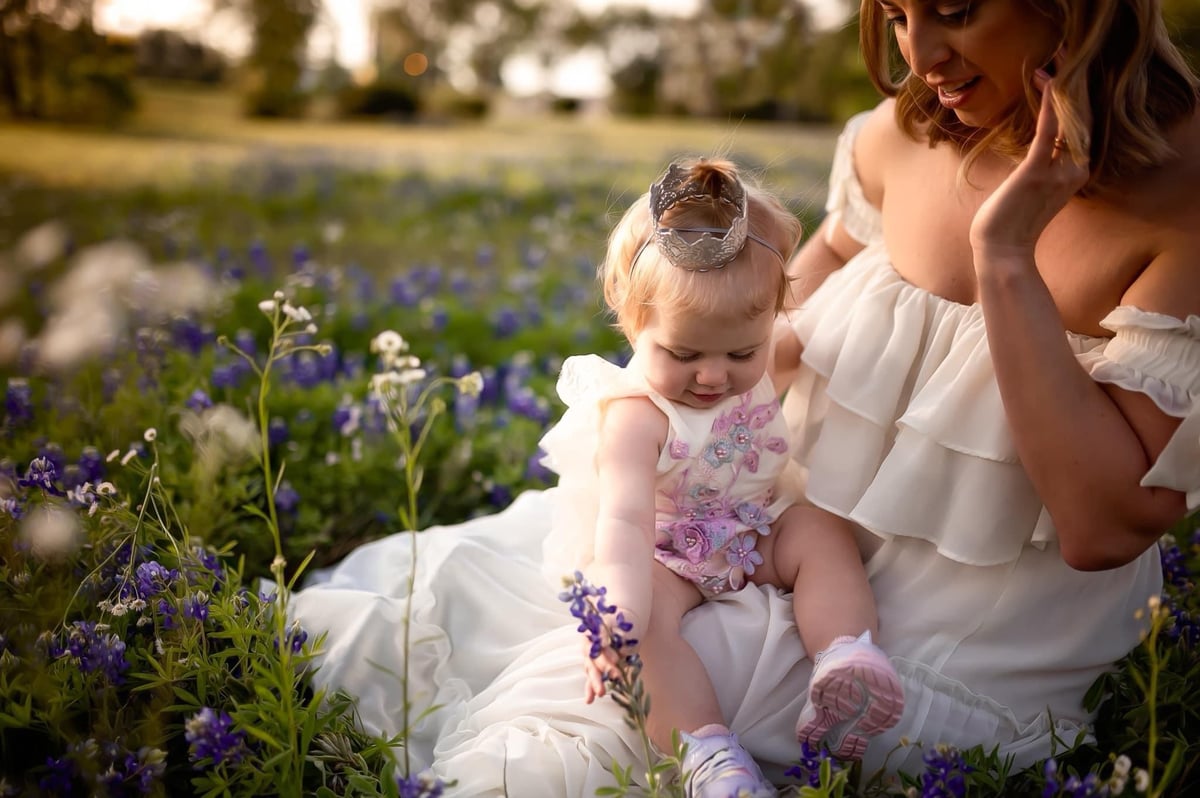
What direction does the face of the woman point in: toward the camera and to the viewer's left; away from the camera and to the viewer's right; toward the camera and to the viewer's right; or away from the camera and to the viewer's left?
toward the camera and to the viewer's left

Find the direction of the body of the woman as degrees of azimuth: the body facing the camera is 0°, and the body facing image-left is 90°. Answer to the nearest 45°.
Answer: approximately 45°

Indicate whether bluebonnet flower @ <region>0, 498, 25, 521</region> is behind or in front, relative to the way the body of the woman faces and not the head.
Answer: in front

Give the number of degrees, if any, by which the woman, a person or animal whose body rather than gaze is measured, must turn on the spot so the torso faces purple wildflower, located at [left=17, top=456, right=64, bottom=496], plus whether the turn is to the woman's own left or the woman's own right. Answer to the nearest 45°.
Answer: approximately 45° to the woman's own right

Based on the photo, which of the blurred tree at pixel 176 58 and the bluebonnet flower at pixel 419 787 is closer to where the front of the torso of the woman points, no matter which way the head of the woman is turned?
the bluebonnet flower

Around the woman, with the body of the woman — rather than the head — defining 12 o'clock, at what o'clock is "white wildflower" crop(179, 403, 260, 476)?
The white wildflower is roughly at 2 o'clock from the woman.

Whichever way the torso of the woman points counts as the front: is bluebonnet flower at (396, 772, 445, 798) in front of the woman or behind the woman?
in front

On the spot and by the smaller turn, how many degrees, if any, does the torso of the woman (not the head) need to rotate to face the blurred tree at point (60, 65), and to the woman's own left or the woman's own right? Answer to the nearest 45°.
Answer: approximately 90° to the woman's own right

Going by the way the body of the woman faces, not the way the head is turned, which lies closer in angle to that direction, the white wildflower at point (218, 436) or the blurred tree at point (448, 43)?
the white wildflower

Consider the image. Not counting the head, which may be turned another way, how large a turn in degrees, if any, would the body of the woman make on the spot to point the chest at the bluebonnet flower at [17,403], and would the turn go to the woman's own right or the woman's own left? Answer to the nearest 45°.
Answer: approximately 45° to the woman's own right

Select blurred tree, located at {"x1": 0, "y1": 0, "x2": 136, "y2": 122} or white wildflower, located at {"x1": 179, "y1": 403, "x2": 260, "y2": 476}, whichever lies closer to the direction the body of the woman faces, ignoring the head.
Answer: the white wildflower

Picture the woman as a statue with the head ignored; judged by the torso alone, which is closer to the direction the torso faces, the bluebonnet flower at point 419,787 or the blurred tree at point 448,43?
the bluebonnet flower

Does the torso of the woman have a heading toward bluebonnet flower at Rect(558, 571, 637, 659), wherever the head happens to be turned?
yes
